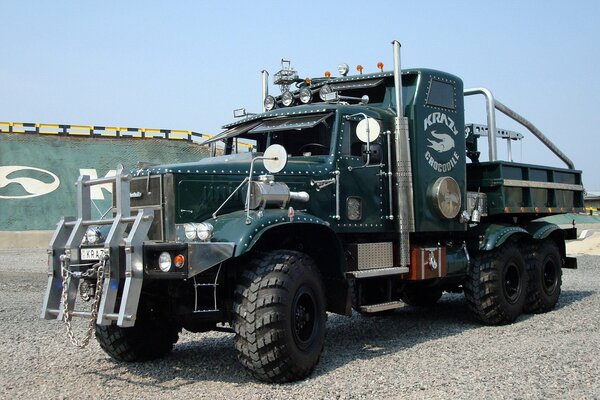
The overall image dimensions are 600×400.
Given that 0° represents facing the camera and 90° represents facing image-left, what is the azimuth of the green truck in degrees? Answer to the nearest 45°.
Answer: approximately 45°
